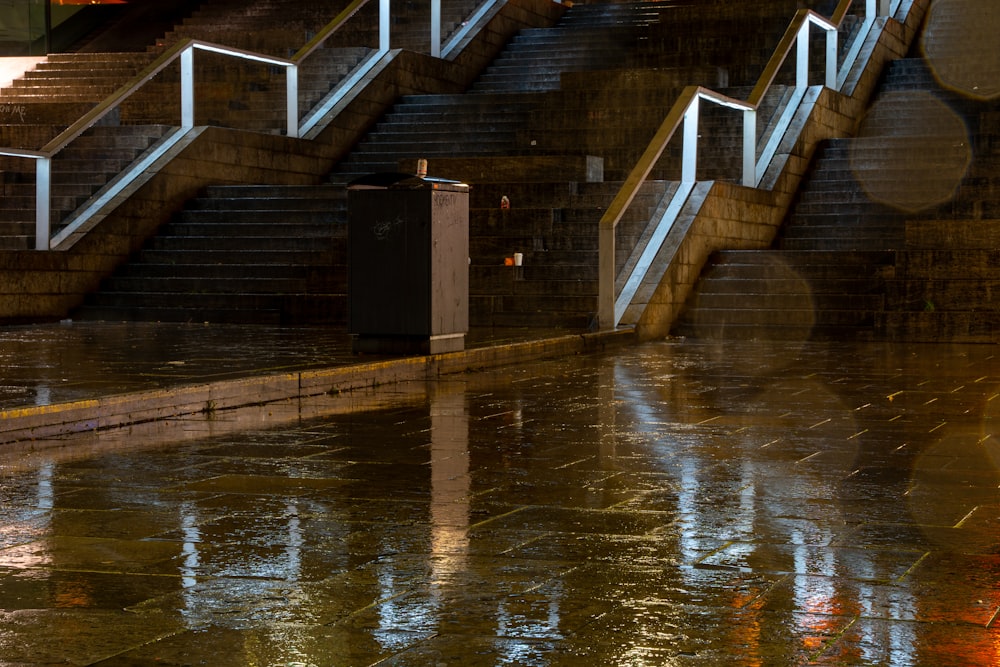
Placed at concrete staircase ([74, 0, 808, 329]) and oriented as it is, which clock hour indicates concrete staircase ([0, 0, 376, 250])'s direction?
concrete staircase ([0, 0, 376, 250]) is roughly at 2 o'clock from concrete staircase ([74, 0, 808, 329]).

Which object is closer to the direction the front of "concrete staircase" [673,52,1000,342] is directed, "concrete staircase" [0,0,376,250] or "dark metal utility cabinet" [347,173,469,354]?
the dark metal utility cabinet

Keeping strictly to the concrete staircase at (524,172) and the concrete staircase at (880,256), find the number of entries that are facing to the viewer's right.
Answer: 0

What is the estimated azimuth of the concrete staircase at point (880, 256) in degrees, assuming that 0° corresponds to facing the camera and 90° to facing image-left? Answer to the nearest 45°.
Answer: approximately 45°

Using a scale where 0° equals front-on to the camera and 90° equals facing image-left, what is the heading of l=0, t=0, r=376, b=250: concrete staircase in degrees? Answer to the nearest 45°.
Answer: approximately 45°

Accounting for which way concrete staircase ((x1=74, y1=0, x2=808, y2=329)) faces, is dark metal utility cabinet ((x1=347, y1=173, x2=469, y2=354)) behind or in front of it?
in front

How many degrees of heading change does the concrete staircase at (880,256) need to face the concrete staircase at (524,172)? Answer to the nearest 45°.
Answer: approximately 45° to its right

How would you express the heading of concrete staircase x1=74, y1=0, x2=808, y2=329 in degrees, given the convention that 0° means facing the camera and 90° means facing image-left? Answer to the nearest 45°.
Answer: approximately 45°

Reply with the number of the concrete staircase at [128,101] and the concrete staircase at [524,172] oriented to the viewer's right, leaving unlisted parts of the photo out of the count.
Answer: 0
